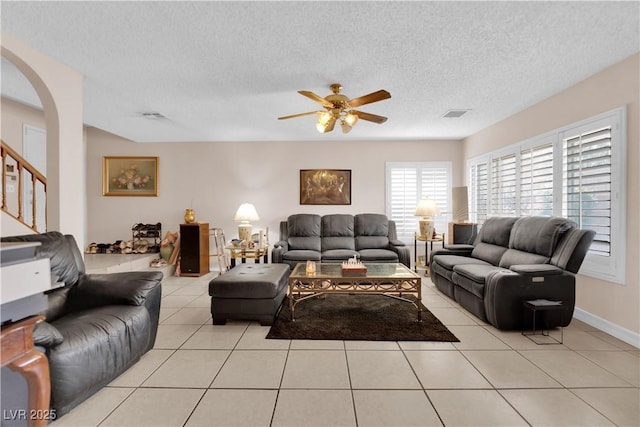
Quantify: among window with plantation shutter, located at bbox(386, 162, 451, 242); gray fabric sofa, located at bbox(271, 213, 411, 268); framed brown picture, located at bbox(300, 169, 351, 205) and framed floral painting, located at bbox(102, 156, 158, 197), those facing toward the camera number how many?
4

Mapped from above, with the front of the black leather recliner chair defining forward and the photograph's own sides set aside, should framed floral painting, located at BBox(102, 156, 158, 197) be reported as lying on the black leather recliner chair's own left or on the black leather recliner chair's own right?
on the black leather recliner chair's own left

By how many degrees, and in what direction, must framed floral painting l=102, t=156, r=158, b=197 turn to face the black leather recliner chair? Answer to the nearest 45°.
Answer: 0° — it already faces it

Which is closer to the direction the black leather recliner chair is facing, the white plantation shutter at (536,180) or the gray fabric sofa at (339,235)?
the white plantation shutter

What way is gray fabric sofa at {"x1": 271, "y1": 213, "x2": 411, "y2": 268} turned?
toward the camera

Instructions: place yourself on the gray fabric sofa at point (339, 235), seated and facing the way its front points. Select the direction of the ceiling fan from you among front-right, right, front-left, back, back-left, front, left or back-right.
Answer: front

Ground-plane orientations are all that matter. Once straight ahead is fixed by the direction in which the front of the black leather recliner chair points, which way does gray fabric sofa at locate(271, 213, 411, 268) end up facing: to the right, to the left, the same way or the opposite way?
to the right

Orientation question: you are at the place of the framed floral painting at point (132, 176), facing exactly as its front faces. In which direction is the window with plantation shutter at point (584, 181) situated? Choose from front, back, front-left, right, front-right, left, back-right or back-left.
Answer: front-left

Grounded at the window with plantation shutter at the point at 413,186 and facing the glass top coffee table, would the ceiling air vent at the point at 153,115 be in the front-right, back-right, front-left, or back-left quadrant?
front-right

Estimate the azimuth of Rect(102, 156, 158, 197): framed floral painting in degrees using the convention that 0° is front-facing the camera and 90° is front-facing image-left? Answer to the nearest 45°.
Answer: approximately 0°

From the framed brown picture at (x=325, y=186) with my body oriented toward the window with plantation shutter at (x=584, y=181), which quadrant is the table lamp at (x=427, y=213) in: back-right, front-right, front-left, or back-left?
front-left

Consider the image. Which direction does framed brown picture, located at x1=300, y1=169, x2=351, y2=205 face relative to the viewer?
toward the camera

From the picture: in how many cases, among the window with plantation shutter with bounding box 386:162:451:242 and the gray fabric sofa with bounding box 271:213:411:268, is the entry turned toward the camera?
2

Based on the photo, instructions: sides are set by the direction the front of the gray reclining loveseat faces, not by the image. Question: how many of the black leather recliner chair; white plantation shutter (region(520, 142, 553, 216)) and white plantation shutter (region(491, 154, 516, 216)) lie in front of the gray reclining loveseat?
1

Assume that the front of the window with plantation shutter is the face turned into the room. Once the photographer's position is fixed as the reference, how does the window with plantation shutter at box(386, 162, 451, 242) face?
facing the viewer

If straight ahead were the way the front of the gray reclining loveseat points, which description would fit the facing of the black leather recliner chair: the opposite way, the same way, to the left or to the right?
the opposite way
